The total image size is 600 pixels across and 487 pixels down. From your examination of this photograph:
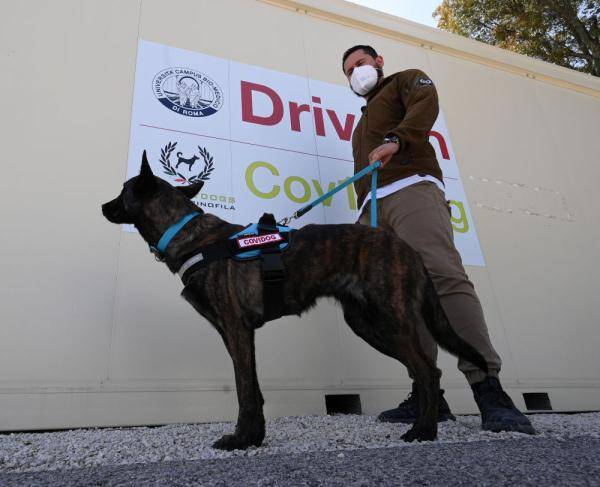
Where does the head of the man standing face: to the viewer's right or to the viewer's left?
to the viewer's left

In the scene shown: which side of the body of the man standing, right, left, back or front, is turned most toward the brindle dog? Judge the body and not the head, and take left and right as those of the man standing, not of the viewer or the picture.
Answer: front

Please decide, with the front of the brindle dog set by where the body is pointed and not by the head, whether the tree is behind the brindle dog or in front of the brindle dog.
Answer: behind

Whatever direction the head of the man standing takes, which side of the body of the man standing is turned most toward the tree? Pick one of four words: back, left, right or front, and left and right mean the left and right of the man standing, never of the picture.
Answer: back

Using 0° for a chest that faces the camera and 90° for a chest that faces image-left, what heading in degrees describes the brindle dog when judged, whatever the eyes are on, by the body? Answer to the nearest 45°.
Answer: approximately 90°

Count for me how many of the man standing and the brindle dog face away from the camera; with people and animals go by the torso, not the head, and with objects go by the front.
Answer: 0
